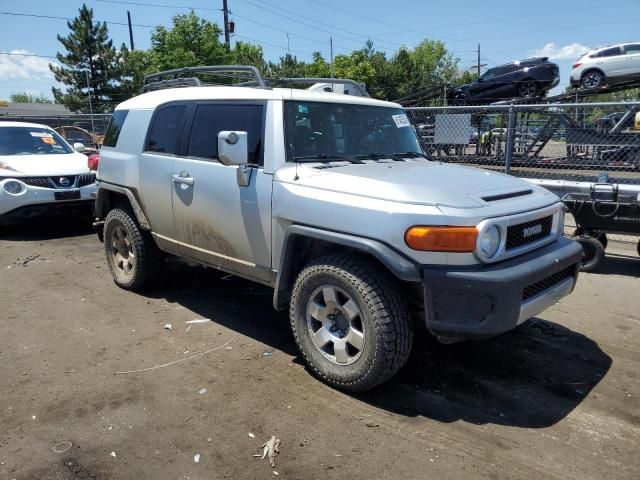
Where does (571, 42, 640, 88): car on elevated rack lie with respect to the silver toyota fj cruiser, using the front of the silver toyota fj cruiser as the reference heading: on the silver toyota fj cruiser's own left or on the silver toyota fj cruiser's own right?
on the silver toyota fj cruiser's own left

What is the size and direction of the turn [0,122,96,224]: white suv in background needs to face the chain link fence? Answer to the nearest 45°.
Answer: approximately 45° to its left

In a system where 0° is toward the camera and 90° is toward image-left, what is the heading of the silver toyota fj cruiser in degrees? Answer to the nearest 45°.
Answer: approximately 315°

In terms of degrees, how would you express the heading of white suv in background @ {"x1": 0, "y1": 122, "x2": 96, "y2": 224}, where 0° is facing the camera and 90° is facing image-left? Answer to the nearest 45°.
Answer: approximately 315°

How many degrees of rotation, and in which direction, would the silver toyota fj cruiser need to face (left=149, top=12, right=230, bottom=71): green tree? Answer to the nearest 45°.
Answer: approximately 135° to its left

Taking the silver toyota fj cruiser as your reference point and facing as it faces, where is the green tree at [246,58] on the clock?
The green tree is roughly at 7 o'clock from the silver toyota fj cruiser.

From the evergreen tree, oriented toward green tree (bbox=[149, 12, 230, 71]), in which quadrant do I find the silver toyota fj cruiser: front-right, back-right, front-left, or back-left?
front-right

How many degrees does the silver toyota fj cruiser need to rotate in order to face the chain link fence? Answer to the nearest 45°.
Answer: approximately 90° to its left

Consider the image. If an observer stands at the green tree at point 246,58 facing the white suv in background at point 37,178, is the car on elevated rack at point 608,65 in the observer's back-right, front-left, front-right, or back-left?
front-left

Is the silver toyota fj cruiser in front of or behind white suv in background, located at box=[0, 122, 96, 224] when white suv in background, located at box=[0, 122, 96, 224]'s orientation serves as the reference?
in front

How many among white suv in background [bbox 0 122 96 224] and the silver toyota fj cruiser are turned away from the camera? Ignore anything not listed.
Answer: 0
